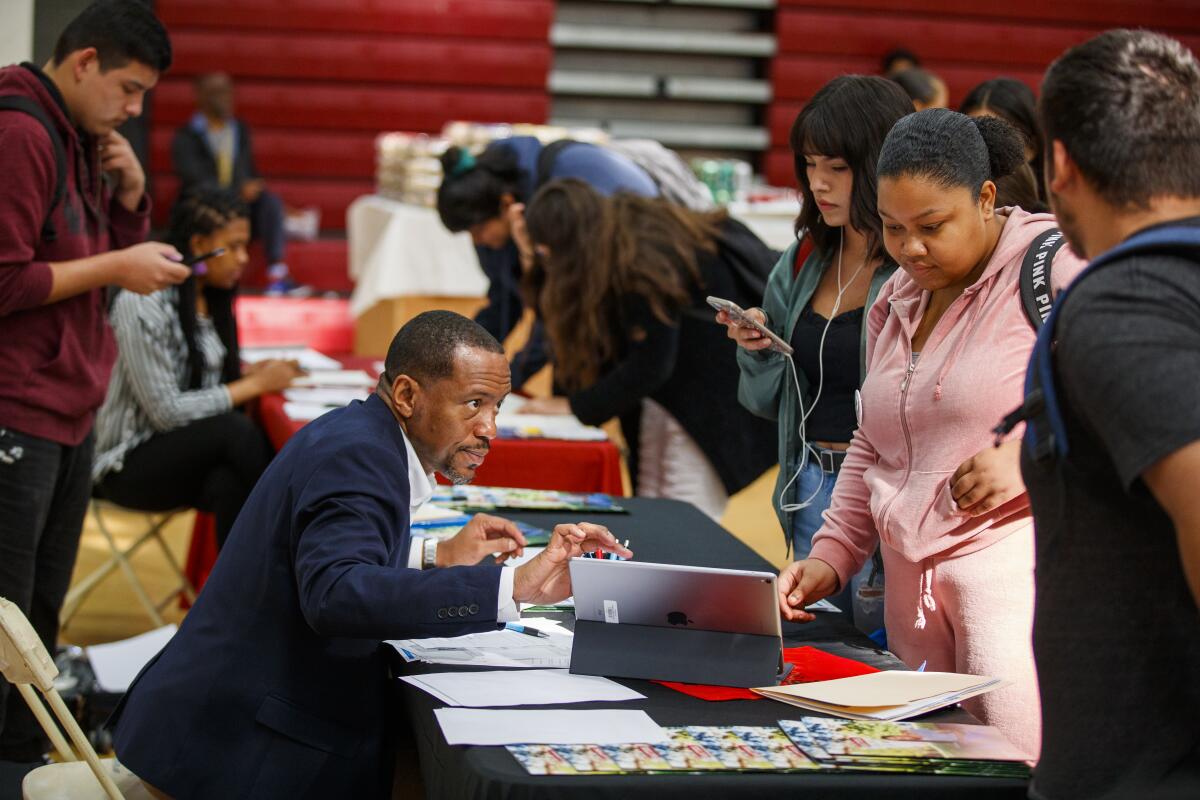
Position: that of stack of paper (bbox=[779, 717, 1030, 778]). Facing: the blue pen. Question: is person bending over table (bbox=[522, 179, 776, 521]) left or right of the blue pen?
right

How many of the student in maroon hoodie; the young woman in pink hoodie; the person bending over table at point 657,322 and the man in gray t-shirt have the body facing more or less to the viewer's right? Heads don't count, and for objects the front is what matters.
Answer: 1

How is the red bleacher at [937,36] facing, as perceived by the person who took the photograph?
facing the viewer

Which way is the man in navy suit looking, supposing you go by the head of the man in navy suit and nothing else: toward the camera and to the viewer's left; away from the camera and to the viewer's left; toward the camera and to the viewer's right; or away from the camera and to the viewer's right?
toward the camera and to the viewer's right

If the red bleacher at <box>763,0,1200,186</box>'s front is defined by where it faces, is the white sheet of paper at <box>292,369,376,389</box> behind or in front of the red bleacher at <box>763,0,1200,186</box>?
in front

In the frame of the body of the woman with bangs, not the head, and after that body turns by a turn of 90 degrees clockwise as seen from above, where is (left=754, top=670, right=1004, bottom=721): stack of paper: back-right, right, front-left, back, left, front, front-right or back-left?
back-left

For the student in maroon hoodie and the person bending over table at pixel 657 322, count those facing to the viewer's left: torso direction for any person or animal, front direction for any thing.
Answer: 1

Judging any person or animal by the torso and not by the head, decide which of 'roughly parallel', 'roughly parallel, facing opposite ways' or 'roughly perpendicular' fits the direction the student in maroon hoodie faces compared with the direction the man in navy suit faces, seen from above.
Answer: roughly parallel

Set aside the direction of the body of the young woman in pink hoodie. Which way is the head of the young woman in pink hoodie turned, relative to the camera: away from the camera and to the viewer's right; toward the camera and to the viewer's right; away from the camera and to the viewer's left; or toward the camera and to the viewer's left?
toward the camera and to the viewer's left

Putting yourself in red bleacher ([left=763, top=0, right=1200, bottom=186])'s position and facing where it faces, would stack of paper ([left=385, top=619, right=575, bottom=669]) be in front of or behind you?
in front

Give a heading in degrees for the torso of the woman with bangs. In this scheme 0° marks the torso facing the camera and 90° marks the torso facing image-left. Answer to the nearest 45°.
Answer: approximately 45°

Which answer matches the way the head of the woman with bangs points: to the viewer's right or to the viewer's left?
to the viewer's left

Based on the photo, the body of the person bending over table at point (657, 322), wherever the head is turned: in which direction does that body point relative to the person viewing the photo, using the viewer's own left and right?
facing to the left of the viewer

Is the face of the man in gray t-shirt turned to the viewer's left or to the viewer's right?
to the viewer's left

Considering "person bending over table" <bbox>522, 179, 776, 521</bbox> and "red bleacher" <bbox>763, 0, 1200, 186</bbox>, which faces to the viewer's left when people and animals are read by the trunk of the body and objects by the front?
the person bending over table

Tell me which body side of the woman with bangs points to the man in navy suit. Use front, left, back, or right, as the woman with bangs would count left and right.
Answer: front

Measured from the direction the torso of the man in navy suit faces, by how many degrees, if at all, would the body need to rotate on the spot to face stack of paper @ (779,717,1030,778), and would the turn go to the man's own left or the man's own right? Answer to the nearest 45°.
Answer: approximately 45° to the man's own right

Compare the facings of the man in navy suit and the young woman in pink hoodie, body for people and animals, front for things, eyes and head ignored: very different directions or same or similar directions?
very different directions
